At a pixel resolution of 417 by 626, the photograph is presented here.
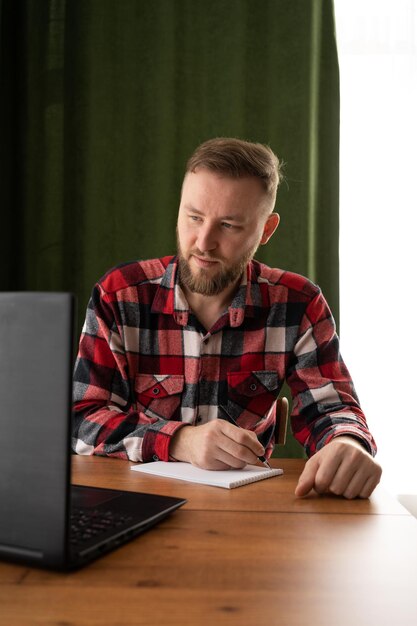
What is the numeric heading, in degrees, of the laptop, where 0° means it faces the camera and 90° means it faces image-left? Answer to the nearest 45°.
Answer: approximately 225°

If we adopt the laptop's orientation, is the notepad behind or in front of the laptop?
in front

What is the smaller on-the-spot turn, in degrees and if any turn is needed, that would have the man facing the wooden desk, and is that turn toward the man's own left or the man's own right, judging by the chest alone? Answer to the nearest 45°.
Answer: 0° — they already face it

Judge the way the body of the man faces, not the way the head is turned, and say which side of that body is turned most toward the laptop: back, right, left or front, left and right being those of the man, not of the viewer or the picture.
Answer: front

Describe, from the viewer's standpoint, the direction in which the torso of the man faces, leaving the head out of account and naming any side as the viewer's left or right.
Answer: facing the viewer

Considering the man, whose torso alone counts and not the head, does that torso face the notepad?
yes

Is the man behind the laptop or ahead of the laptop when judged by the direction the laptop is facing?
ahead

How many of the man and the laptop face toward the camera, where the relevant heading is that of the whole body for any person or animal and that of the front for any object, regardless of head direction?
1
